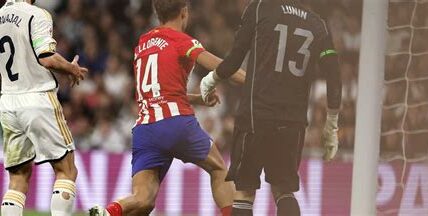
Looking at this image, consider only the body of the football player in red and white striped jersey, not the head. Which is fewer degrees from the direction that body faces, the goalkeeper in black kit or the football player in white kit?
the goalkeeper in black kit

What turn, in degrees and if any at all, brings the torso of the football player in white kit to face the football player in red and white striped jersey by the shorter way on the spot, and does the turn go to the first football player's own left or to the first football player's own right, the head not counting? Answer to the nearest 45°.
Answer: approximately 45° to the first football player's own right

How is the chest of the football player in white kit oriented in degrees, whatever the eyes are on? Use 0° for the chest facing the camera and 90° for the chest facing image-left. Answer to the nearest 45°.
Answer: approximately 225°

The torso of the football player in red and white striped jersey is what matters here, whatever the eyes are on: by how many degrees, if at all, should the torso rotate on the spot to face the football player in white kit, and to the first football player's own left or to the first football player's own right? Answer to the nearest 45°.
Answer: approximately 135° to the first football player's own left

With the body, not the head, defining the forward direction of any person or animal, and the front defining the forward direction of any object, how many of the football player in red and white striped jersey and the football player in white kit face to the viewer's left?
0

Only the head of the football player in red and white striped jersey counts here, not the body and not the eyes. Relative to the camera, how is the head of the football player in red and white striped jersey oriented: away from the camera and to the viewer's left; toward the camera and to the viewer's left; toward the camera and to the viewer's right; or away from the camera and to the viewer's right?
away from the camera and to the viewer's right

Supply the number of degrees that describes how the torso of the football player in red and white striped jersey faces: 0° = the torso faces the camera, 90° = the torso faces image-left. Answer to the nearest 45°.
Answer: approximately 225°
